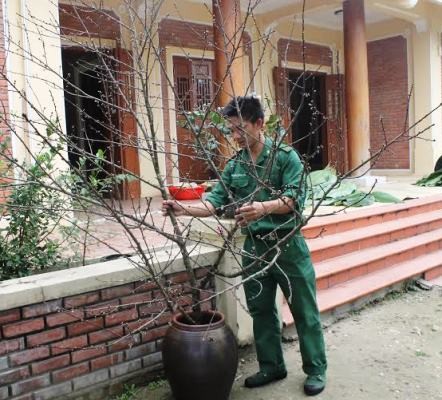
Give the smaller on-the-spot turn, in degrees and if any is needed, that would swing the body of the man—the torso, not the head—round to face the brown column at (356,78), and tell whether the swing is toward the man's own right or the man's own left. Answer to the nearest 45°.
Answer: approximately 135° to the man's own right

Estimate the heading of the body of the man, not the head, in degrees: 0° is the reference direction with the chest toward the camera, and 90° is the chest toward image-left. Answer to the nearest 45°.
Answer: approximately 45°

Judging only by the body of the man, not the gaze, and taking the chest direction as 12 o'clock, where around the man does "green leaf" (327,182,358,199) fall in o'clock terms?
The green leaf is roughly at 5 o'clock from the man.

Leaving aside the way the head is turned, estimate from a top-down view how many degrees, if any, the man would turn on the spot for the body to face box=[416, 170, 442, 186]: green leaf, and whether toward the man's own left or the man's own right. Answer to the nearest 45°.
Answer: approximately 180°

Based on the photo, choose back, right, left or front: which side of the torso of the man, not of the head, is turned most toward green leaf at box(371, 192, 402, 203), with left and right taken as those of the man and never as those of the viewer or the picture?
back

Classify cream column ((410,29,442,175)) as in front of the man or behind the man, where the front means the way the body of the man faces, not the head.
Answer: behind
